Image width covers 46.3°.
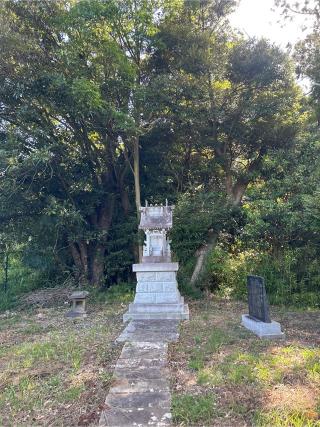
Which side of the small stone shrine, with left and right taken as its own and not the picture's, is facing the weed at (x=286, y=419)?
front

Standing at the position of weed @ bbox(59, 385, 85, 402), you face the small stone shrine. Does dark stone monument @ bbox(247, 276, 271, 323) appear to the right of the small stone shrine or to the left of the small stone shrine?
right

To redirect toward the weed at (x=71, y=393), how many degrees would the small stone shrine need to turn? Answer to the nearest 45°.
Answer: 0° — it already faces it

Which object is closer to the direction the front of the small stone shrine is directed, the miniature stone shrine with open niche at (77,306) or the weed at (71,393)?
the weed

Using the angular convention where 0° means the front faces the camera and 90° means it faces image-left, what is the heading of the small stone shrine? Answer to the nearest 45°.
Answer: approximately 0°

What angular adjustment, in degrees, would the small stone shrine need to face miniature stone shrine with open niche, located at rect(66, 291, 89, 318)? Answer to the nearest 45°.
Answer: approximately 90° to its right

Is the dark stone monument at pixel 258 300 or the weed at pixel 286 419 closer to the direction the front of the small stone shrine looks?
the weed

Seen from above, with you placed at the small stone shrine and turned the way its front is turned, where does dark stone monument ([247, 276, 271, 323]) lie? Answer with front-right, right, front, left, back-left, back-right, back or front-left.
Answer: front-left
